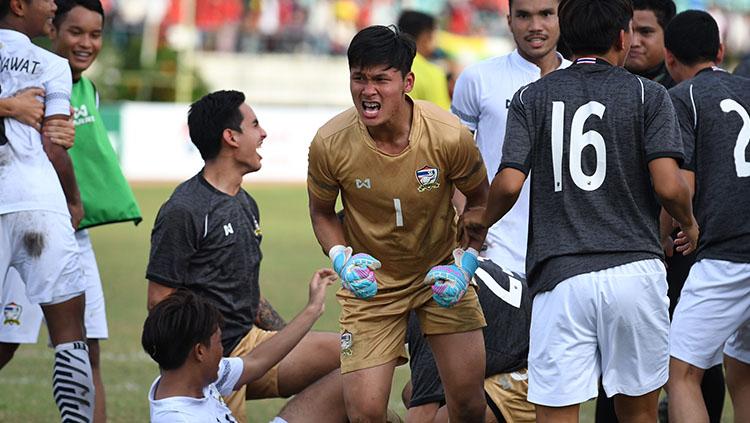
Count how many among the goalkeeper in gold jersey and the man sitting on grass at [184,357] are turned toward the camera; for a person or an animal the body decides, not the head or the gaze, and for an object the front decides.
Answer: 1

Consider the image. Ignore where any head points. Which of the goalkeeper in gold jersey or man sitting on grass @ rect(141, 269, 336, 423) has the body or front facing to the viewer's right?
the man sitting on grass

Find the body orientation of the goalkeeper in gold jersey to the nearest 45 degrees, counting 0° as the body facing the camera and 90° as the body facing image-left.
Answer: approximately 0°

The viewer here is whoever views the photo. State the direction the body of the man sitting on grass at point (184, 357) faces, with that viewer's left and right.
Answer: facing to the right of the viewer

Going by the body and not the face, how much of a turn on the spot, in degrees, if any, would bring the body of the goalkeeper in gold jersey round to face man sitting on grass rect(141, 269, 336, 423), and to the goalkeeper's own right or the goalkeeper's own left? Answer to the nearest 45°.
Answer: approximately 45° to the goalkeeper's own right

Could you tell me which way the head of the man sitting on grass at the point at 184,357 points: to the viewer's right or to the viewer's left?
to the viewer's right

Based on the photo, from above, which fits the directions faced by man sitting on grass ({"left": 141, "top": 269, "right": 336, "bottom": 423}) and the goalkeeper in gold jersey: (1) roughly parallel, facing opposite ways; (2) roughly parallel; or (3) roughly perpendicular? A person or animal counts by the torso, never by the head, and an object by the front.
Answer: roughly perpendicular

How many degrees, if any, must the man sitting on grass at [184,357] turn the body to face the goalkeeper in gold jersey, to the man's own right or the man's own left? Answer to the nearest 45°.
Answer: approximately 45° to the man's own left
